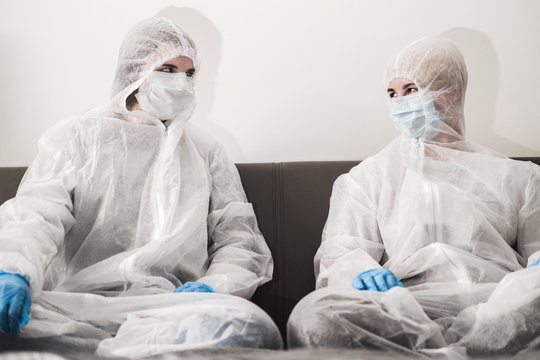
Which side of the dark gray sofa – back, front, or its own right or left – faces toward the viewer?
front

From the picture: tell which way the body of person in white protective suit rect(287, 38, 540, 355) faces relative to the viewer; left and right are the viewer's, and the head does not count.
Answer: facing the viewer

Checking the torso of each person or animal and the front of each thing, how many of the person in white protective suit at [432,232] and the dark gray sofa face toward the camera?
2

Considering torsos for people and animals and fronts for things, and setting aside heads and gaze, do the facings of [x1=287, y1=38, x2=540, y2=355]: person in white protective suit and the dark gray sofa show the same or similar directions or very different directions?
same or similar directions

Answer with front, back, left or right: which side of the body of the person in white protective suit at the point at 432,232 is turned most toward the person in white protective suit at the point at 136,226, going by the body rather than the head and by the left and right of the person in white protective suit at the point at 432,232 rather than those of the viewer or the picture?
right

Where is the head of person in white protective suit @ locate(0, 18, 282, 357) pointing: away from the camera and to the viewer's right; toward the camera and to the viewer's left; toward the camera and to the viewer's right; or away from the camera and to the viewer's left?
toward the camera and to the viewer's right
